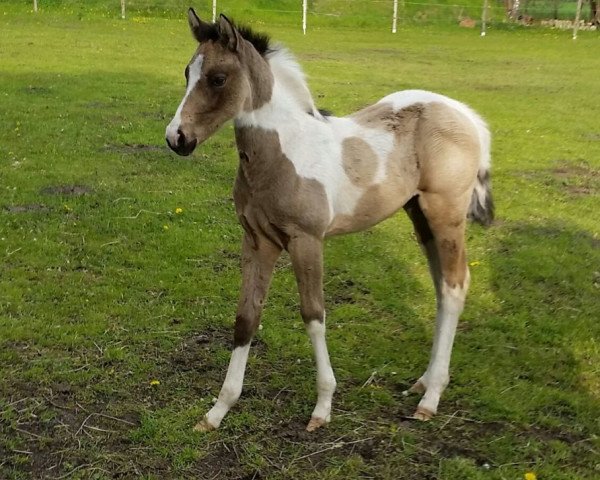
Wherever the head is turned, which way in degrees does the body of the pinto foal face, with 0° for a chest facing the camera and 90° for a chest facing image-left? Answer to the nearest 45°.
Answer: approximately 45°

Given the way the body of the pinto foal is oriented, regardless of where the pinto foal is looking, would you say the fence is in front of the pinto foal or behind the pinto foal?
behind
